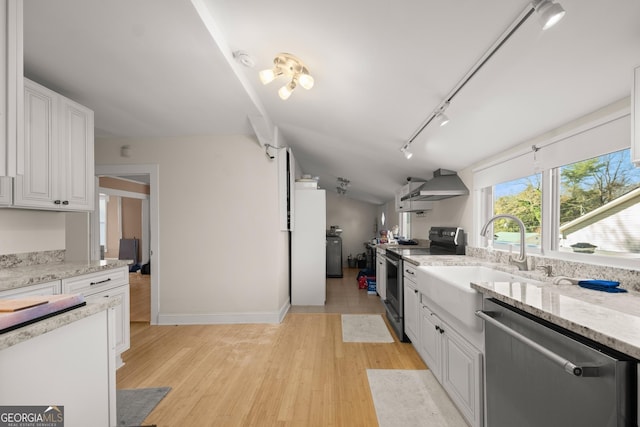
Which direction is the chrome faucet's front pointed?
to the viewer's left

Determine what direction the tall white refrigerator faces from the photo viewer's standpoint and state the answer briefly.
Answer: facing to the right of the viewer

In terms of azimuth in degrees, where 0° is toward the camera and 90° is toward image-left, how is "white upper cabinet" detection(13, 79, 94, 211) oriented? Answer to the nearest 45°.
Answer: approximately 315°

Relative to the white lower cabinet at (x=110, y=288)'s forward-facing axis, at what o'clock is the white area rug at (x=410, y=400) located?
The white area rug is roughly at 12 o'clock from the white lower cabinet.
